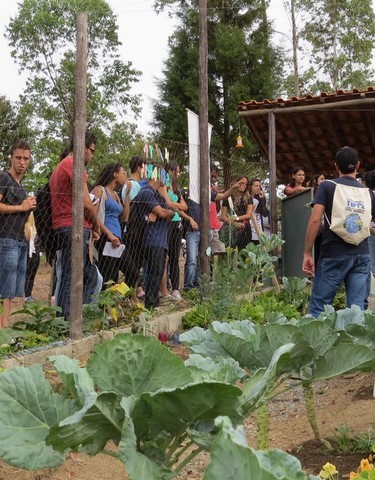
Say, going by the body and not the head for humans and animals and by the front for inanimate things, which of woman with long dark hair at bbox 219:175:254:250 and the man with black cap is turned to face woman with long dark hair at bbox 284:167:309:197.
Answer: the man with black cap

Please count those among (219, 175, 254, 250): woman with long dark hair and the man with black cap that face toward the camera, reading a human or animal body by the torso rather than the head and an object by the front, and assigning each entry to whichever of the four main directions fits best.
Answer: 1

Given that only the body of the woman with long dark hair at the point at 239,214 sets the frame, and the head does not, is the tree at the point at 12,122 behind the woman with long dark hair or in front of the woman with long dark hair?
behind

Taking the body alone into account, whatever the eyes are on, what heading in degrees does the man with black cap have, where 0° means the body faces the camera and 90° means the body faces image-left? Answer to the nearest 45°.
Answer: approximately 180°

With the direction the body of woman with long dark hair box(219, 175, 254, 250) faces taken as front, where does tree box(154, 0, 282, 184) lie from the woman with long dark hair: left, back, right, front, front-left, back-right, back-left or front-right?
back

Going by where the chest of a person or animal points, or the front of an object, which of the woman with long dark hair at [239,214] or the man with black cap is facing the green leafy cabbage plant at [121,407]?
the woman with long dark hair

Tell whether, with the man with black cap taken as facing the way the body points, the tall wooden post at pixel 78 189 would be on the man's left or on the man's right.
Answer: on the man's left

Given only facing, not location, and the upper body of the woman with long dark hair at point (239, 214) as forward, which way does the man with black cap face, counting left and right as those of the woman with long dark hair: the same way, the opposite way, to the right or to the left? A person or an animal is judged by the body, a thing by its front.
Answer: the opposite way

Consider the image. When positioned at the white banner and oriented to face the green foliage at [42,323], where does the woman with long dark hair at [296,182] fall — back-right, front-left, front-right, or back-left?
back-left

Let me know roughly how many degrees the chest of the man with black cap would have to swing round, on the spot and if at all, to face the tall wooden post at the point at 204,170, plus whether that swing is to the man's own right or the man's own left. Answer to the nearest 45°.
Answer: approximately 45° to the man's own left

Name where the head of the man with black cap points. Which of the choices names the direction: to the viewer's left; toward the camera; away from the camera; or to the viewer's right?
away from the camera

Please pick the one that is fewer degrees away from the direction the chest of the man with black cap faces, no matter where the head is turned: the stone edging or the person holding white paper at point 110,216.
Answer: the person holding white paper

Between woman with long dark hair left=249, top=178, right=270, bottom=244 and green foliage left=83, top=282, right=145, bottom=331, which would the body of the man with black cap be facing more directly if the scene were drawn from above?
the woman with long dark hair

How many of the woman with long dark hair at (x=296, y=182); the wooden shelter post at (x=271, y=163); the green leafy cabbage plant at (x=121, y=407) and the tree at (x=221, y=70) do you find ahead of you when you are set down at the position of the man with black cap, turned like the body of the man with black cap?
3

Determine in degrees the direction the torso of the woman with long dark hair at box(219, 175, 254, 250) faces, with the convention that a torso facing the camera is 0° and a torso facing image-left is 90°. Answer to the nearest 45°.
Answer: approximately 0°
